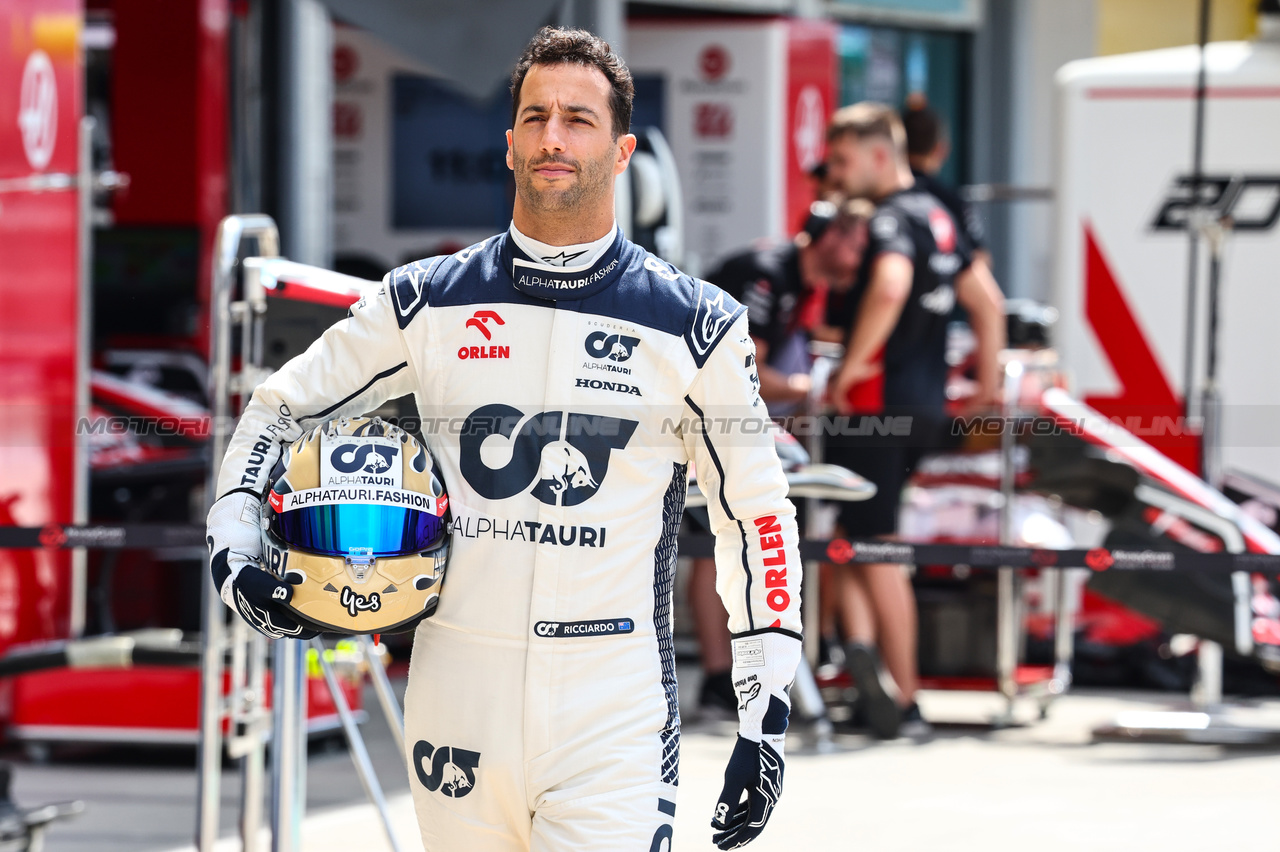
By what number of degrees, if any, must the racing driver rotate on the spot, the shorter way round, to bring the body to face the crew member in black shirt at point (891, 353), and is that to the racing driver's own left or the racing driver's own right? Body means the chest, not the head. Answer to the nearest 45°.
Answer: approximately 180°

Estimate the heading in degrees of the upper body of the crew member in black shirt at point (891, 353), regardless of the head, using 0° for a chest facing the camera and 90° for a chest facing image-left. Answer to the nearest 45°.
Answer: approximately 135°

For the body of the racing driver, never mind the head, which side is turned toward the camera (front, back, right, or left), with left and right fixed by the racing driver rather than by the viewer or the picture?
front

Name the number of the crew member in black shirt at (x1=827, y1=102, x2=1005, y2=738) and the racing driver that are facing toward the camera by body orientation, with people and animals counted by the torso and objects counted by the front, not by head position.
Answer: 1

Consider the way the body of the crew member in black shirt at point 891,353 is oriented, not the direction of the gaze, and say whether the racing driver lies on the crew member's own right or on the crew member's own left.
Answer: on the crew member's own left
